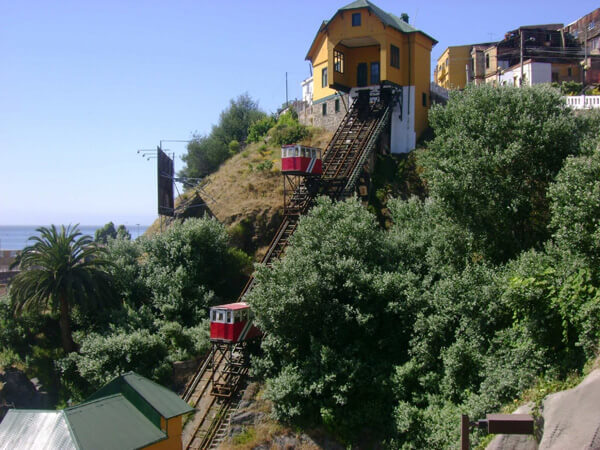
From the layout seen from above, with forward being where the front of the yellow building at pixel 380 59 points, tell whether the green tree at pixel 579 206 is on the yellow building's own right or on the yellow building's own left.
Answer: on the yellow building's own left

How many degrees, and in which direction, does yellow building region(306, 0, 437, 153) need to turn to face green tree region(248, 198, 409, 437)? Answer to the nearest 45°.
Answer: approximately 45° to its left
